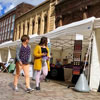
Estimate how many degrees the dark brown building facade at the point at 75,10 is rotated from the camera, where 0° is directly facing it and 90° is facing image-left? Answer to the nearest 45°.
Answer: approximately 45°

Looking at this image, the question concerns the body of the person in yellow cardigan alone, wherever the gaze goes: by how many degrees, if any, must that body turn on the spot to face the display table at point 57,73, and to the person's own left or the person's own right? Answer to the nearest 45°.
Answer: approximately 135° to the person's own left

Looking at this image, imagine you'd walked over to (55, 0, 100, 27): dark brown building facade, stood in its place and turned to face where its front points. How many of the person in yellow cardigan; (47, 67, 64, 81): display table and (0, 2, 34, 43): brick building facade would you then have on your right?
1

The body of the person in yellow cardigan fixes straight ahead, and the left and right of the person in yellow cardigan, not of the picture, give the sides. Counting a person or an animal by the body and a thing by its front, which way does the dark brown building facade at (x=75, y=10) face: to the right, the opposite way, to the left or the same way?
to the right

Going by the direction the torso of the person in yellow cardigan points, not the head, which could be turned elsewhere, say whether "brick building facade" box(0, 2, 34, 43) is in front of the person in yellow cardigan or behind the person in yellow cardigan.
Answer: behind

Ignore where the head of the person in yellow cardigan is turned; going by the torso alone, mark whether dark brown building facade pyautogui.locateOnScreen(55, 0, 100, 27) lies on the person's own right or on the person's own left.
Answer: on the person's own left

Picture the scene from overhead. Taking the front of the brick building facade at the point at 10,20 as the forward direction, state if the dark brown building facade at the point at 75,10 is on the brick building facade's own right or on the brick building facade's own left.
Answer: on the brick building facade's own left

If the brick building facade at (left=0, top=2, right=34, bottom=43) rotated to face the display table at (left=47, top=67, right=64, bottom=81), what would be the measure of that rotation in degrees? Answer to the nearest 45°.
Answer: approximately 45° to its left
